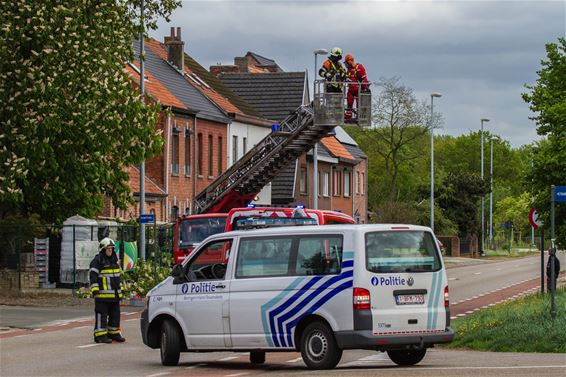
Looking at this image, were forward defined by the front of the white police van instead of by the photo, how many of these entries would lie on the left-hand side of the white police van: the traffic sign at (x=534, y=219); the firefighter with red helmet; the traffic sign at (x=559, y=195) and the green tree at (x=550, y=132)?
0

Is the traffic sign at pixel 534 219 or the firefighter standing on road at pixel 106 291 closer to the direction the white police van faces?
the firefighter standing on road

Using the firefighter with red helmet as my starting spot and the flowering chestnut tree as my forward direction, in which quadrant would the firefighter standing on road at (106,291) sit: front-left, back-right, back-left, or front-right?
front-left

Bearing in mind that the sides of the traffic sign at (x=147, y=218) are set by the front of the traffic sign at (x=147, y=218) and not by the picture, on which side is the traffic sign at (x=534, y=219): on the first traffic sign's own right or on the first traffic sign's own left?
on the first traffic sign's own left

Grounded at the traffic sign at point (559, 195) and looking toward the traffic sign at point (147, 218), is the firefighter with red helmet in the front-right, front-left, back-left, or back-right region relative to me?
front-right

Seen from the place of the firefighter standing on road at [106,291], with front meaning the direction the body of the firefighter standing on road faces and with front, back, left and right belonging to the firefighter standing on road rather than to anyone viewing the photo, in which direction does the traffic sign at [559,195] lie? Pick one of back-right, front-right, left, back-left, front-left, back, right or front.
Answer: front-left

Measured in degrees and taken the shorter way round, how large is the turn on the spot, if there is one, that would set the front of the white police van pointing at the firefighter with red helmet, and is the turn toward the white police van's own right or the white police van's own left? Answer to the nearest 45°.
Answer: approximately 45° to the white police van's own right

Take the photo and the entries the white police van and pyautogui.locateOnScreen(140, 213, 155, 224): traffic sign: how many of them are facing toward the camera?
1

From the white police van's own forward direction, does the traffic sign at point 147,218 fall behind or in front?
in front

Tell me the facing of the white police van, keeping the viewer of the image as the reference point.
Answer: facing away from the viewer and to the left of the viewer

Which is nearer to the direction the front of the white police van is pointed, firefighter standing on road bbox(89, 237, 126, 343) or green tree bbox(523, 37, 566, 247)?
the firefighter standing on road

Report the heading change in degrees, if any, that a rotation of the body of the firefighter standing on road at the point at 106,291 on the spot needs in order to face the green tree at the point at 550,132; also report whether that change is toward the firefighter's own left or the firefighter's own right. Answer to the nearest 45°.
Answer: approximately 90° to the firefighter's own left

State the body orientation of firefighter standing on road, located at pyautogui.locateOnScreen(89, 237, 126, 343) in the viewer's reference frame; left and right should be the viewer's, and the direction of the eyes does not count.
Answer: facing the viewer and to the right of the viewer

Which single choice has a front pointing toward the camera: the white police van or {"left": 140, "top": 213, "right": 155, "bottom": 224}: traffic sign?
the traffic sign

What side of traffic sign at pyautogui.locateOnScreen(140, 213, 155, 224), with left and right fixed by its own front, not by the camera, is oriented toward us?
front

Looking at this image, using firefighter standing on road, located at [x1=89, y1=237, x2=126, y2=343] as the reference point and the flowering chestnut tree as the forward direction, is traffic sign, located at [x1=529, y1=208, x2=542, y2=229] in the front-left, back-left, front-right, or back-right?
front-right

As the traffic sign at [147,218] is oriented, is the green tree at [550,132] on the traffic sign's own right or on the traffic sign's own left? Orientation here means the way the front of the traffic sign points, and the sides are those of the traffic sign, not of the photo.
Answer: on the traffic sign's own left
